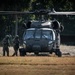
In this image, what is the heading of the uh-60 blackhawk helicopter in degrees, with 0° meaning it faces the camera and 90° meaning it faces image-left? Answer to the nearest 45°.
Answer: approximately 0°
